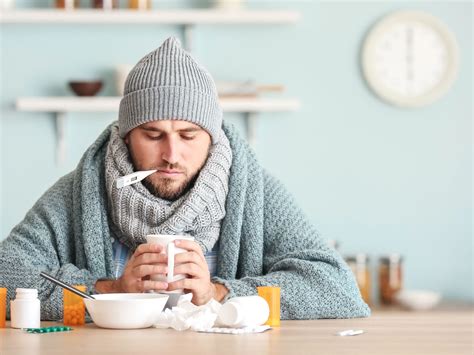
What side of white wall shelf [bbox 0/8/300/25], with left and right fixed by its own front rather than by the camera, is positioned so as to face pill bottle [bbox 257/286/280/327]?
front

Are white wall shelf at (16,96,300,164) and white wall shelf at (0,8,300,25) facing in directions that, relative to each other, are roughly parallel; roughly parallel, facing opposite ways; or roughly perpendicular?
roughly parallel

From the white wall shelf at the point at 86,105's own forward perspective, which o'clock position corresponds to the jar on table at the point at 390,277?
The jar on table is roughly at 9 o'clock from the white wall shelf.

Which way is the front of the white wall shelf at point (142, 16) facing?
toward the camera

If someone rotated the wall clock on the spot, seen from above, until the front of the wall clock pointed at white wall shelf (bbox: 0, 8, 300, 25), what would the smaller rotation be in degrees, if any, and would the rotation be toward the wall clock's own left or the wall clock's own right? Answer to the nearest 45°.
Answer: approximately 90° to the wall clock's own right

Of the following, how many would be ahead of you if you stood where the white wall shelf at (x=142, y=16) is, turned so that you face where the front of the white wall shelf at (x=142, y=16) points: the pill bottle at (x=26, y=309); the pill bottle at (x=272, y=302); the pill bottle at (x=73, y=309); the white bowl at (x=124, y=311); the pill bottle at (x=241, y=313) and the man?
6

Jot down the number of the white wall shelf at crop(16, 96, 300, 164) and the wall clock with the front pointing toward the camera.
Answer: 2

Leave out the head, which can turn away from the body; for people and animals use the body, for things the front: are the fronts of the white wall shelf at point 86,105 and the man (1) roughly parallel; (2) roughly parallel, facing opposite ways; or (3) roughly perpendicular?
roughly parallel

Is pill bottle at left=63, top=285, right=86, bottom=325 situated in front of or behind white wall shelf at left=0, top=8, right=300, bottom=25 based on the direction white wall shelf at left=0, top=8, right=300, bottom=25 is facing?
in front

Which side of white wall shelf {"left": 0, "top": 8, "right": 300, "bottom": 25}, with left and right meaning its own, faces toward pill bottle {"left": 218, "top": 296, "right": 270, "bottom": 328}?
front

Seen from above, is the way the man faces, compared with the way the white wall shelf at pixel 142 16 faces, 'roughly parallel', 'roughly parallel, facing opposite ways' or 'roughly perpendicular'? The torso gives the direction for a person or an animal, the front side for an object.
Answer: roughly parallel

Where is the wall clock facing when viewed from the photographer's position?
facing the viewer

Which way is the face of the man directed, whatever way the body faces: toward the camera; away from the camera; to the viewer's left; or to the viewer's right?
toward the camera
